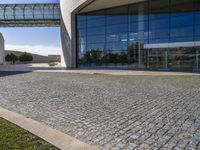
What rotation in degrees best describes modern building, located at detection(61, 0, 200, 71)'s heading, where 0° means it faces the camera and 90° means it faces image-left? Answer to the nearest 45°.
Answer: approximately 0°

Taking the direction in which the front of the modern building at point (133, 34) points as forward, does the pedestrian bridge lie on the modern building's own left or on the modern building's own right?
on the modern building's own right
